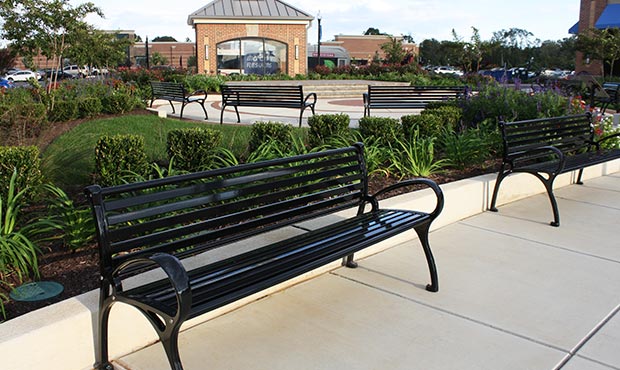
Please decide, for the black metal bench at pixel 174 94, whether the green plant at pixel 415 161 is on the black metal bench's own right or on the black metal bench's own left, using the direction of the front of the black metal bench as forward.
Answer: on the black metal bench's own right

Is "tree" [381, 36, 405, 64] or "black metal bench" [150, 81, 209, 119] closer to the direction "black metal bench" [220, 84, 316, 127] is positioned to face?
the tree

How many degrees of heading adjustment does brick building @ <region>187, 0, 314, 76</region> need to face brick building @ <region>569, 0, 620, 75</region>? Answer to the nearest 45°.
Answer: approximately 90° to its left

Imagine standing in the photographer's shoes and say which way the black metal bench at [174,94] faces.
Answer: facing away from the viewer and to the right of the viewer

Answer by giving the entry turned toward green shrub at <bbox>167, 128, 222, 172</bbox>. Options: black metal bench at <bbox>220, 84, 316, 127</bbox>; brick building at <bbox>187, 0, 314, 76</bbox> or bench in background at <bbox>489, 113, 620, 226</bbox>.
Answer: the brick building

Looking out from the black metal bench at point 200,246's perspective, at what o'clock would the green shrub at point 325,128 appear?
The green shrub is roughly at 8 o'clock from the black metal bench.

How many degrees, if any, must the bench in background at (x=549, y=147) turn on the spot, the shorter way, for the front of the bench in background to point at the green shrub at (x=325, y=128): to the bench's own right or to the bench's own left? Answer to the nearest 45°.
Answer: approximately 135° to the bench's own right
